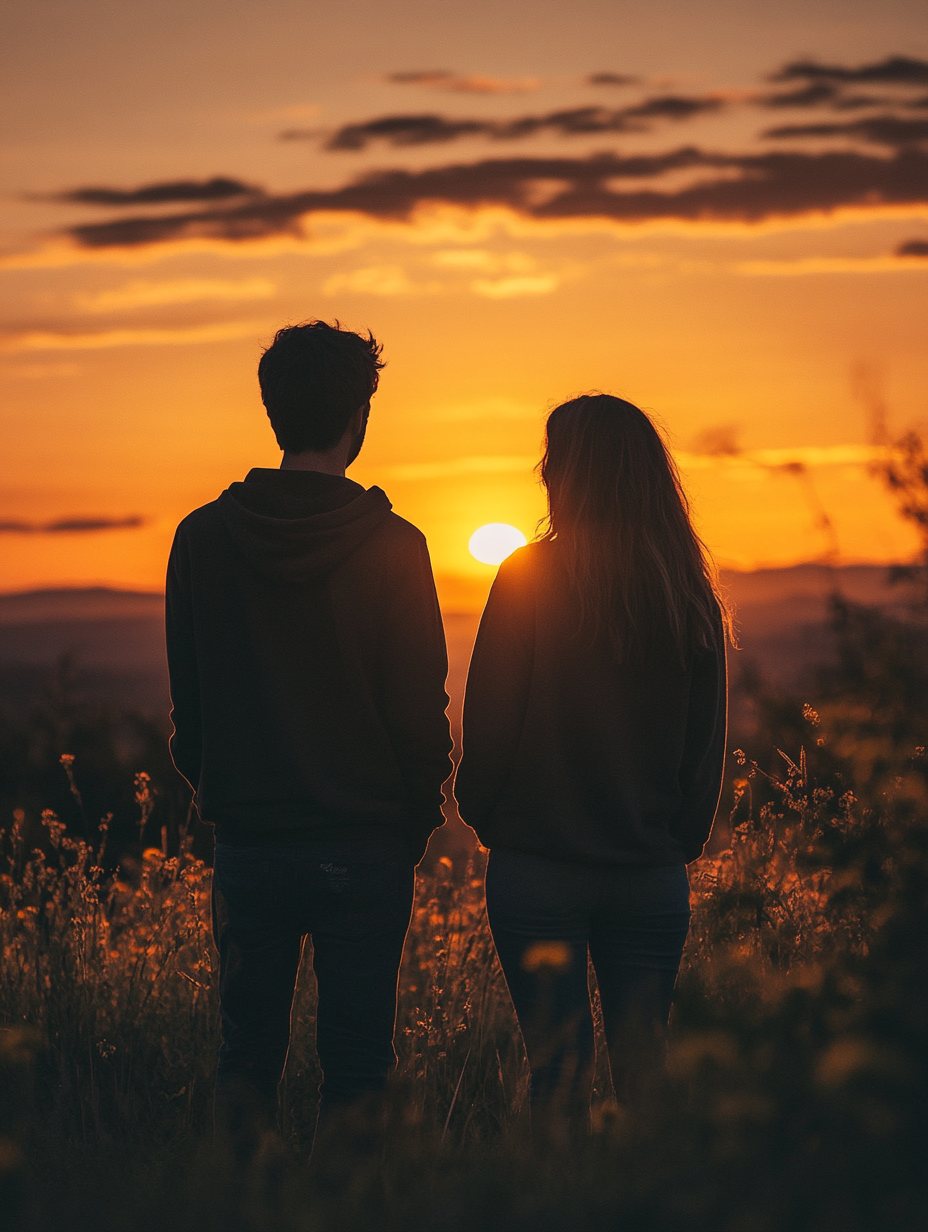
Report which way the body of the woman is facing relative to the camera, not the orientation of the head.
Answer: away from the camera

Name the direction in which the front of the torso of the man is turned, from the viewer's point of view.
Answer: away from the camera

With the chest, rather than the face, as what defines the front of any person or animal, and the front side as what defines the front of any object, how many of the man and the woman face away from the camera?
2
